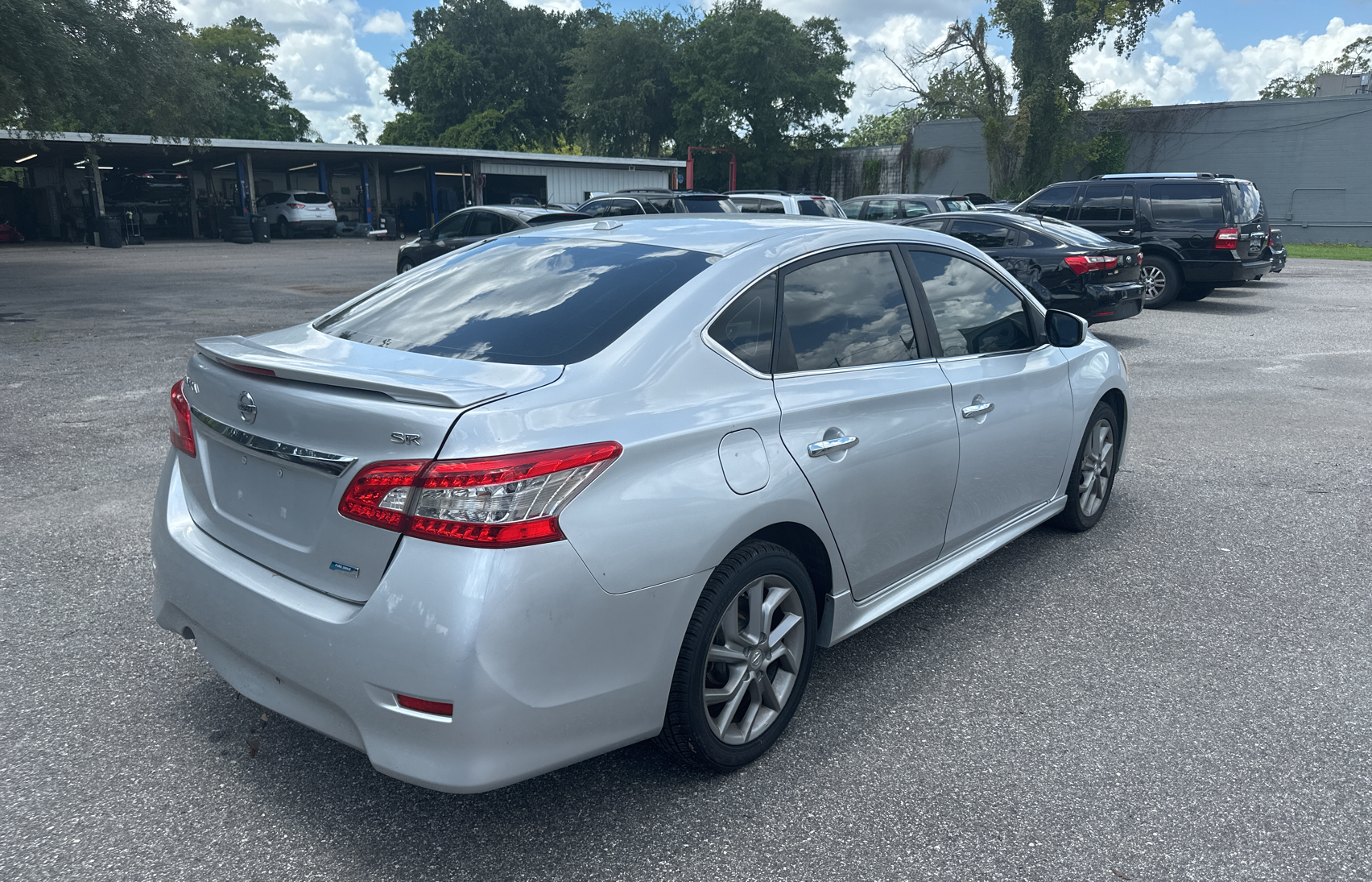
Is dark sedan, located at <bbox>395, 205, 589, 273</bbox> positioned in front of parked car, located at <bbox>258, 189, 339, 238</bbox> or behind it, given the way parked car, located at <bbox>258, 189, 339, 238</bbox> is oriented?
behind

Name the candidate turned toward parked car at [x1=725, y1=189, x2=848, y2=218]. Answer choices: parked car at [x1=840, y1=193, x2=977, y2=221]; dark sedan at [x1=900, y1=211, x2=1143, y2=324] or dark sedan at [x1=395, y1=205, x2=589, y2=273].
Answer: dark sedan at [x1=900, y1=211, x2=1143, y2=324]

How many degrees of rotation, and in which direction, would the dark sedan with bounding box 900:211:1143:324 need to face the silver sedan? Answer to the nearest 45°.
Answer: approximately 135° to its left

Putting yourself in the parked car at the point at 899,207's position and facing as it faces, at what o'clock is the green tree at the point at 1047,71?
The green tree is roughly at 2 o'clock from the parked car.

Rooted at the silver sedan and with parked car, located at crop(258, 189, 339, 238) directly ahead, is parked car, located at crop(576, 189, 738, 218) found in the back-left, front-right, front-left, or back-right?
front-right

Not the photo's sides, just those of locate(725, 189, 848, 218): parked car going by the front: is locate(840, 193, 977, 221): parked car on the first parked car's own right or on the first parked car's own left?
on the first parked car's own right

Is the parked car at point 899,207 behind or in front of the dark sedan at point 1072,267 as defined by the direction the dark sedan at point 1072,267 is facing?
in front

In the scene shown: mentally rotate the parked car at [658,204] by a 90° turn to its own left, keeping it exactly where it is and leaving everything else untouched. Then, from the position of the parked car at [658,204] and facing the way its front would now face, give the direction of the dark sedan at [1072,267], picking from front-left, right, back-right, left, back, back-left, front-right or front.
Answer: left

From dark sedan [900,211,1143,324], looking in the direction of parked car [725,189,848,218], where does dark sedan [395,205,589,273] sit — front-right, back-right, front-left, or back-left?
front-left

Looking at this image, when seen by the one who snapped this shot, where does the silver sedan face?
facing away from the viewer and to the right of the viewer

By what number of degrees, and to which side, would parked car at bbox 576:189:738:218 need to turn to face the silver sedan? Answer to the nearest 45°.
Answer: approximately 135° to its left

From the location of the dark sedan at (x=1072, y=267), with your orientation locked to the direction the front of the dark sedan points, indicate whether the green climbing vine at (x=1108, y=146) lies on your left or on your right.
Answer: on your right

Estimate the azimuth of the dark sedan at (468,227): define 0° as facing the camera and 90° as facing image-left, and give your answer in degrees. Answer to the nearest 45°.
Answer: approximately 135°

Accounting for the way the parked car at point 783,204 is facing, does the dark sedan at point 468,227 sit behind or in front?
in front
